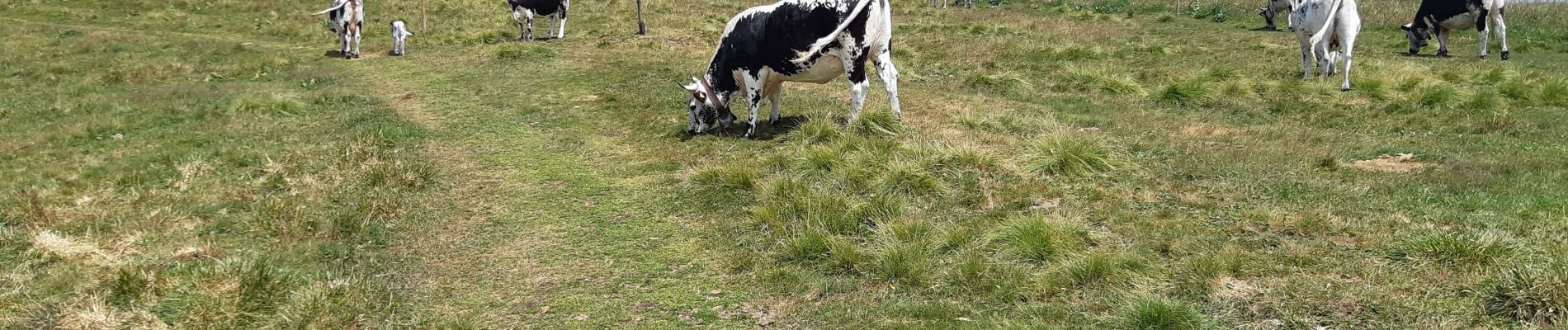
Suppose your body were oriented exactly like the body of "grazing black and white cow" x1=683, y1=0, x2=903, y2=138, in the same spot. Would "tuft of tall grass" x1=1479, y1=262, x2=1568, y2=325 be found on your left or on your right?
on your left

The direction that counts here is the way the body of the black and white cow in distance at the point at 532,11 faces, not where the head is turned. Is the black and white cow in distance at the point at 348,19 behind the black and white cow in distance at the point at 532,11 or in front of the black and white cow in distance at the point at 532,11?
in front

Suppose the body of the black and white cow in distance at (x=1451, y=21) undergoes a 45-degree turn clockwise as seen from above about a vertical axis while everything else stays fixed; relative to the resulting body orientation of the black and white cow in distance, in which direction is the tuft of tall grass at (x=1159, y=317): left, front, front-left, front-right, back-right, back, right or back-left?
back-left

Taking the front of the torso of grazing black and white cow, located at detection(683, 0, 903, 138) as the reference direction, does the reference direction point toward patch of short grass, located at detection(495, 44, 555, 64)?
no

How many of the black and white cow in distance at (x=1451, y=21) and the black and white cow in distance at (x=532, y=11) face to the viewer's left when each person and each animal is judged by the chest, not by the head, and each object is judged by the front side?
2

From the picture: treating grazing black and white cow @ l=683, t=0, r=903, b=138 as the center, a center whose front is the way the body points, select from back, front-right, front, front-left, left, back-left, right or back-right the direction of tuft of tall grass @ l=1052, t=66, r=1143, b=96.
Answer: back-right

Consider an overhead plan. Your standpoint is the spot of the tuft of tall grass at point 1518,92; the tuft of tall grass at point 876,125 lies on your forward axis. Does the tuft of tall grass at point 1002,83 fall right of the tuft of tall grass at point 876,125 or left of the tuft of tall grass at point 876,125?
right

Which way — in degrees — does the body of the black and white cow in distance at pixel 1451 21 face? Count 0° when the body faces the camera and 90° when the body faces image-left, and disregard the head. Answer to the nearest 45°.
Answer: approximately 90°

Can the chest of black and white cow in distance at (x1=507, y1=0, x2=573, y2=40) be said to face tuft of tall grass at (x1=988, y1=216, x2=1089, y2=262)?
no

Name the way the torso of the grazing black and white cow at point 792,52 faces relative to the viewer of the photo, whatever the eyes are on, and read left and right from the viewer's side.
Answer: facing to the left of the viewer

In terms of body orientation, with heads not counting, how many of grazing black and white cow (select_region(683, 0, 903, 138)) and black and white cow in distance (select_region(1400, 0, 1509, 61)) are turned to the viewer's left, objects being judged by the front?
2

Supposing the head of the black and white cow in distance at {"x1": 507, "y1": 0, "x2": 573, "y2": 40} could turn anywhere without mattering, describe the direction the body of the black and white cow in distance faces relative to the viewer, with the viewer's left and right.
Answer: facing to the left of the viewer

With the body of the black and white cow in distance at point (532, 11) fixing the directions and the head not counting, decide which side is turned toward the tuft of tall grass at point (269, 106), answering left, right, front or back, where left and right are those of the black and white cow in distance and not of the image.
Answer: left

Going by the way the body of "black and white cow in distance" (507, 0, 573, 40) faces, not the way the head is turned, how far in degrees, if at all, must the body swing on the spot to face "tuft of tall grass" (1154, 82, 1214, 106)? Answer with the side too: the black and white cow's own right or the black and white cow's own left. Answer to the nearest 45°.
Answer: approximately 135° to the black and white cow's own left

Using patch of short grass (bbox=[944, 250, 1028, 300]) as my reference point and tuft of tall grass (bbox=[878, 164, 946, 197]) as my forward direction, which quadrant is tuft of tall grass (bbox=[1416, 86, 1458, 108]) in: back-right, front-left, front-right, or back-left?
front-right

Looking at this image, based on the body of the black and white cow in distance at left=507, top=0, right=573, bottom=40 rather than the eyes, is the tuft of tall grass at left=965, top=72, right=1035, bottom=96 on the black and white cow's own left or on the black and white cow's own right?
on the black and white cow's own left

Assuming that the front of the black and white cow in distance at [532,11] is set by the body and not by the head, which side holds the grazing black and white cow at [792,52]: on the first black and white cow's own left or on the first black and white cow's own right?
on the first black and white cow's own left

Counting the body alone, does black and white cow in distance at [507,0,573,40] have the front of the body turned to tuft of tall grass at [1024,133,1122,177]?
no

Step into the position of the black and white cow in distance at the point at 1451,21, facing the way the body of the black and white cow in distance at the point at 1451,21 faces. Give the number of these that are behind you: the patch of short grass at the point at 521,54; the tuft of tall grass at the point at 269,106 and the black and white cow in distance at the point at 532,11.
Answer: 0
